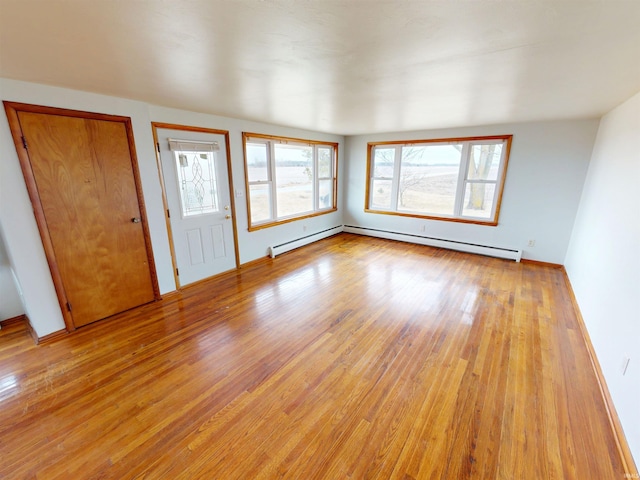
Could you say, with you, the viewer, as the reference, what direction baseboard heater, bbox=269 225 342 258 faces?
facing the viewer and to the right of the viewer

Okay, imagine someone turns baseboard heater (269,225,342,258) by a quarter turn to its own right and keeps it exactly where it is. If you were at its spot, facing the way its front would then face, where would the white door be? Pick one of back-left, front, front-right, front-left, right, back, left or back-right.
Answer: front

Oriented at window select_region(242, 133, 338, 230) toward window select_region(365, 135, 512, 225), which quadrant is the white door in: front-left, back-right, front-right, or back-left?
back-right

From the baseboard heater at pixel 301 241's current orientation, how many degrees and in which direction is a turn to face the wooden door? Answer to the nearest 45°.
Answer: approximately 90° to its right

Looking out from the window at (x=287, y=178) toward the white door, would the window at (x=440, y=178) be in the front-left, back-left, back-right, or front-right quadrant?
back-left

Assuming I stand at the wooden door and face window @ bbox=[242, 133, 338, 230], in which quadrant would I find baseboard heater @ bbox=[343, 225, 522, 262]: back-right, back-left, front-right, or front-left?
front-right

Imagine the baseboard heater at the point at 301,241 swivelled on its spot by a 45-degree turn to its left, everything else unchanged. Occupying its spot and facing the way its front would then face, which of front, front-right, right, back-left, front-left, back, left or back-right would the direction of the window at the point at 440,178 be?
front
